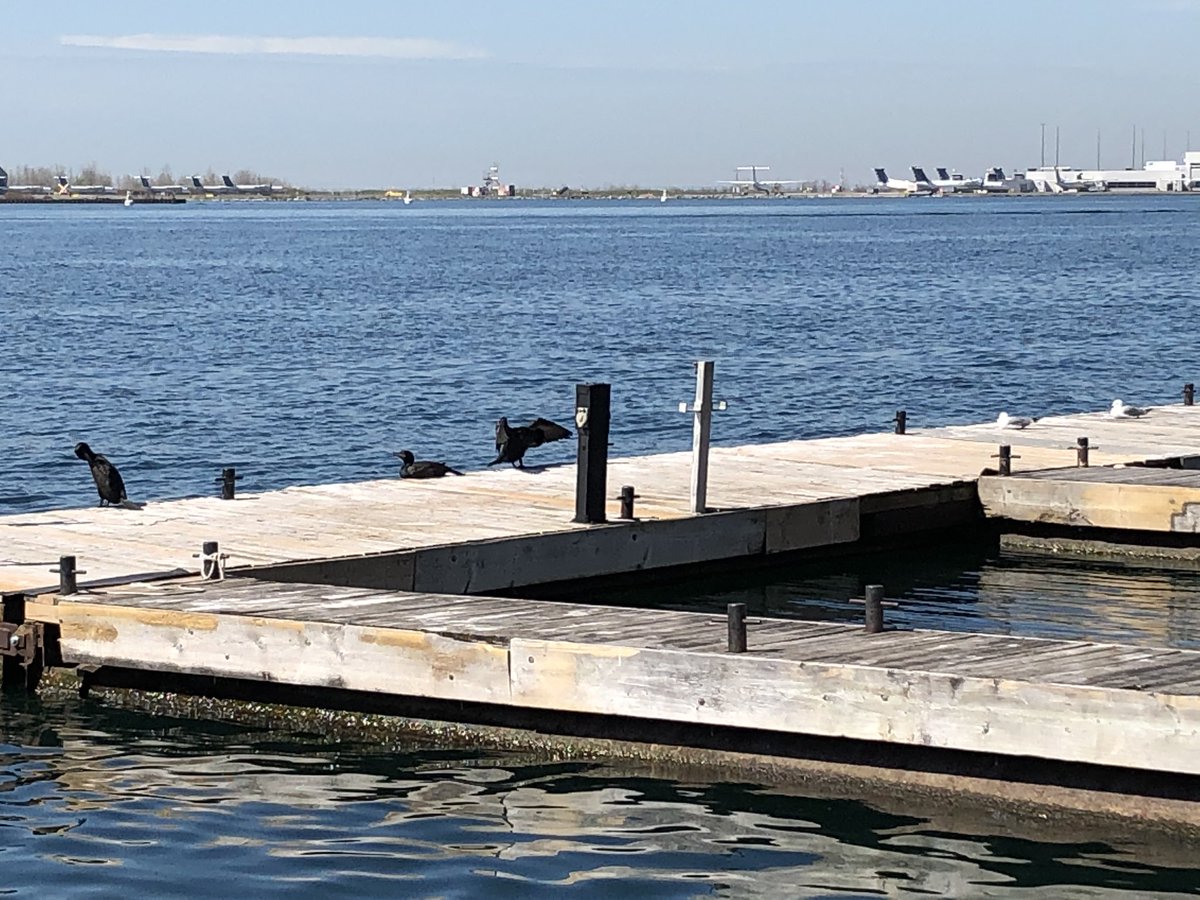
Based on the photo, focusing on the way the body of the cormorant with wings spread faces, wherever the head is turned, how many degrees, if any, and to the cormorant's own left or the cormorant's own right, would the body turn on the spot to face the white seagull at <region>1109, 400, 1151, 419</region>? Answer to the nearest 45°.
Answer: approximately 180°

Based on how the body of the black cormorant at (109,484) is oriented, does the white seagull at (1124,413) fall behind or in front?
behind

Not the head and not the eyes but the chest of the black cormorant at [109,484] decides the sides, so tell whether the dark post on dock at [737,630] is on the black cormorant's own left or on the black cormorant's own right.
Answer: on the black cormorant's own left

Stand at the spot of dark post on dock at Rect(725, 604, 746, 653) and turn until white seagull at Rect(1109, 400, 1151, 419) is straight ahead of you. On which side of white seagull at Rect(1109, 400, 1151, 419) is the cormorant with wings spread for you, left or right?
left

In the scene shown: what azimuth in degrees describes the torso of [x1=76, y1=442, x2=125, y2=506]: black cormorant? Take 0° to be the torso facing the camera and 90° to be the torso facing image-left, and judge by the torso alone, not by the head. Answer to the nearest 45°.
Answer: approximately 90°

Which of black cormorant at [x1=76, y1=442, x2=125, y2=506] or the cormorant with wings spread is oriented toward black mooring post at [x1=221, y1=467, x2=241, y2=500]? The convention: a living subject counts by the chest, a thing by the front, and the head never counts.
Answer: the cormorant with wings spread

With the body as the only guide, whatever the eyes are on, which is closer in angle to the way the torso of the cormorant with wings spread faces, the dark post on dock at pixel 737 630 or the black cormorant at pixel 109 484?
the black cormorant

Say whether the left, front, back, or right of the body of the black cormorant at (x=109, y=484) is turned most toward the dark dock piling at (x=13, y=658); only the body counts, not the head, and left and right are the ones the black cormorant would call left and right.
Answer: left

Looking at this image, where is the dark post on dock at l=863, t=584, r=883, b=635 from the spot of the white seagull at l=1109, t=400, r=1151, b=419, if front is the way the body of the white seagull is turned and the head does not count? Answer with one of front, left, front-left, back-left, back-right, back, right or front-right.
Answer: left

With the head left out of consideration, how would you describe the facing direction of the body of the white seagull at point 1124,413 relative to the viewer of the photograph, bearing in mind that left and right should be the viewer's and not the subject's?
facing to the left of the viewer

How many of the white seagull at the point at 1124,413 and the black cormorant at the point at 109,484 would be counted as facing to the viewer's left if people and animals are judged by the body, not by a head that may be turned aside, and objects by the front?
2

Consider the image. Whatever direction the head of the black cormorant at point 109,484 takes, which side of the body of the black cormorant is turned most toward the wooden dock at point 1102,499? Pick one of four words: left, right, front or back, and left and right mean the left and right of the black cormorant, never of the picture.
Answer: back
